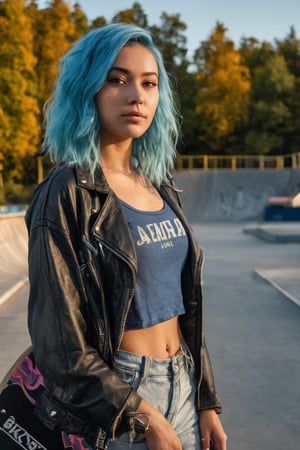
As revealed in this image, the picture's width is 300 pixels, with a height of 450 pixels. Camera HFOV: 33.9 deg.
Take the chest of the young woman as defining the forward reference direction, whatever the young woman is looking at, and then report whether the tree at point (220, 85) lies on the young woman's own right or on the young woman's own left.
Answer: on the young woman's own left

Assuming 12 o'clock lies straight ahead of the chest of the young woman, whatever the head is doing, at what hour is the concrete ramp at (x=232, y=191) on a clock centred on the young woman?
The concrete ramp is roughly at 8 o'clock from the young woman.

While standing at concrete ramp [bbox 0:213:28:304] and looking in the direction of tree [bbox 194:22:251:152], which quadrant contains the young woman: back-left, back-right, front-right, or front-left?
back-right

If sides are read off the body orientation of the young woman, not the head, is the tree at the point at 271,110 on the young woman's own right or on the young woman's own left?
on the young woman's own left

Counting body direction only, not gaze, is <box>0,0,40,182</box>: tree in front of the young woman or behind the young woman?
behind

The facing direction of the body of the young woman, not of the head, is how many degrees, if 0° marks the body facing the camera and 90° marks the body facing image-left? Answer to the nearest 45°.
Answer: approximately 315°

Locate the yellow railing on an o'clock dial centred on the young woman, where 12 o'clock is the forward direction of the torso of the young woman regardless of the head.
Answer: The yellow railing is roughly at 8 o'clock from the young woman.

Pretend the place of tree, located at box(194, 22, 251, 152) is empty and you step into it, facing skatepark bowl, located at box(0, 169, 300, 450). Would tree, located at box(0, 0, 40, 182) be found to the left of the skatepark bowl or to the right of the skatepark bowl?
right
